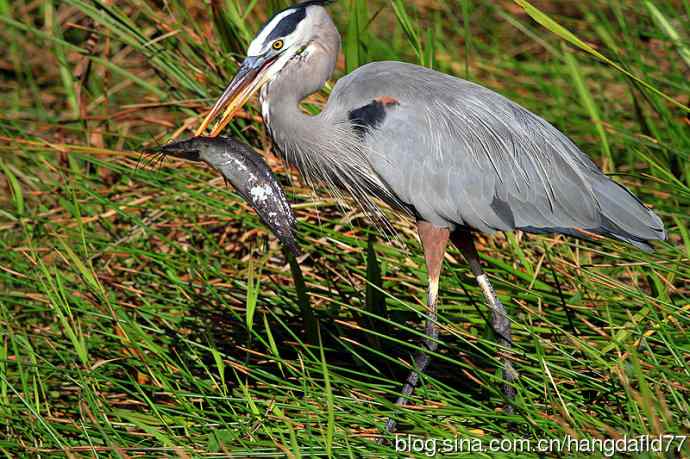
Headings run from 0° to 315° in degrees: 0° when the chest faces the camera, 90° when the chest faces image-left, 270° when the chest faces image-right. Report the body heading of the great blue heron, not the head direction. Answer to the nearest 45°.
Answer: approximately 90°
